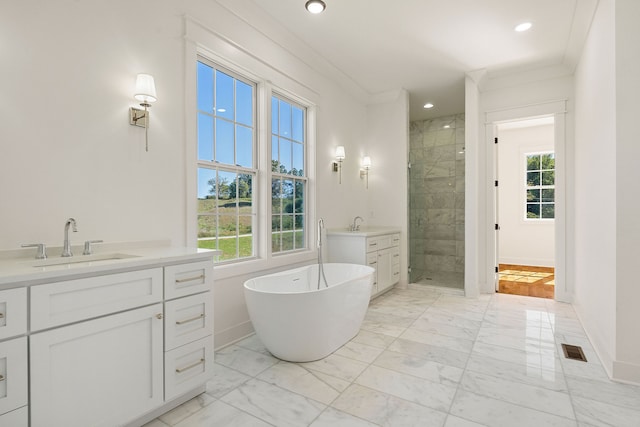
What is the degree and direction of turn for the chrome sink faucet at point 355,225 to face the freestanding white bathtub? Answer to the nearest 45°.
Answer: approximately 45° to its right

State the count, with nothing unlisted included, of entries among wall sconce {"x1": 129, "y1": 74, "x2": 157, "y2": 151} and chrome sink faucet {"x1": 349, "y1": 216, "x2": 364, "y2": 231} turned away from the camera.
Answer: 0

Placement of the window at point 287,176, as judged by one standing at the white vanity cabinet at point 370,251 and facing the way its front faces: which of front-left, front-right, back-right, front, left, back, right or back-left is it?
right

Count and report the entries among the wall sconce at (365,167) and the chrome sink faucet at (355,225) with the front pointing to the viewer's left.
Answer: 0

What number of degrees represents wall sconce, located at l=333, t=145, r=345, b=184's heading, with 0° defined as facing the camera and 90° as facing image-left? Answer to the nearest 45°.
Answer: approximately 315°

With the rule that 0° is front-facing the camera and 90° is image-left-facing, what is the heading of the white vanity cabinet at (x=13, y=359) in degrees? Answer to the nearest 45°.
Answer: approximately 315°
